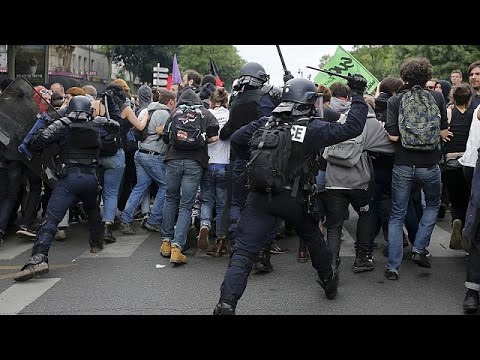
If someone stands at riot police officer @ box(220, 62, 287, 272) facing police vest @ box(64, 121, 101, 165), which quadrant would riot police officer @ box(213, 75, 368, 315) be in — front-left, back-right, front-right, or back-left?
back-left

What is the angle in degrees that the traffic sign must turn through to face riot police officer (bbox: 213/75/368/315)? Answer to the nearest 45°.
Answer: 0° — it already faces them

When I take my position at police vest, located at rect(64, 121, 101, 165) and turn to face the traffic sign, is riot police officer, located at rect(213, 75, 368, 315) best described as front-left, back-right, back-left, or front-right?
back-right

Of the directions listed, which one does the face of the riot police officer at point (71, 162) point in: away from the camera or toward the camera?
away from the camera

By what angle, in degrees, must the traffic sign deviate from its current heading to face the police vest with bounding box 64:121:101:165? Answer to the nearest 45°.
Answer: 0° — it already faces it

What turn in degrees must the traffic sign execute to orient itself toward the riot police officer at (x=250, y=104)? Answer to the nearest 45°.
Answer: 0° — it already faces them

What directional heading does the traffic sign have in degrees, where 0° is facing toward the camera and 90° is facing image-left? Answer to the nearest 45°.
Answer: approximately 0°

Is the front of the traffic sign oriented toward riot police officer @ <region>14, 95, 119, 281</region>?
yes
